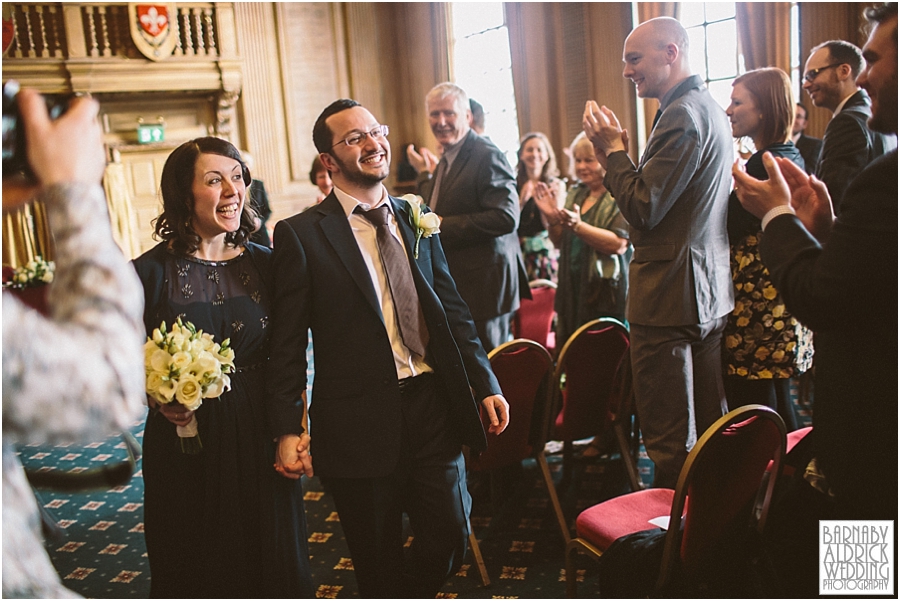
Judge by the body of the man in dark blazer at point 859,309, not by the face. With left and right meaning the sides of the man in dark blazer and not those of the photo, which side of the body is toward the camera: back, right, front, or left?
left

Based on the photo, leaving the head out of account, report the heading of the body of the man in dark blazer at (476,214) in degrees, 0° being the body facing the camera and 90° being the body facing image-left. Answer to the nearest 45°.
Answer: approximately 45°

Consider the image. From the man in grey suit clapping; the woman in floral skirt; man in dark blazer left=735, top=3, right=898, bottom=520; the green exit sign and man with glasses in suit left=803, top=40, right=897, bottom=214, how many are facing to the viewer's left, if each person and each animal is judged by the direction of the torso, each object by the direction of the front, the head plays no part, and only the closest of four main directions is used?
4

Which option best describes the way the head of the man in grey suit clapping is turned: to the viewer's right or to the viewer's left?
to the viewer's left

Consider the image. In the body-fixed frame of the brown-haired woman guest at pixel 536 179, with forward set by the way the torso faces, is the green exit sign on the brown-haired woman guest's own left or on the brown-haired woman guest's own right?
on the brown-haired woman guest's own right

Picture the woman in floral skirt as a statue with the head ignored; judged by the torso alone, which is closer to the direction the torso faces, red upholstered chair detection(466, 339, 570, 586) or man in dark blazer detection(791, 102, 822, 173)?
the red upholstered chair

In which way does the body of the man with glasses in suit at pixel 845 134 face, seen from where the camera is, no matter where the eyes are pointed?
to the viewer's left

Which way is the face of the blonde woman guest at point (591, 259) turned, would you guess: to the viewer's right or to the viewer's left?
to the viewer's left

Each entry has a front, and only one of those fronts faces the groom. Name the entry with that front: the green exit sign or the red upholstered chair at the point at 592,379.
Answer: the green exit sign

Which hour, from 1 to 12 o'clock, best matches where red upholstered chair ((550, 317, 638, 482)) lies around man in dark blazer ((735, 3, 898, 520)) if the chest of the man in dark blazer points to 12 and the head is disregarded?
The red upholstered chair is roughly at 2 o'clock from the man in dark blazer.
